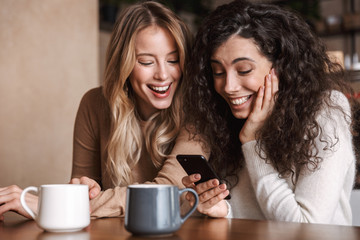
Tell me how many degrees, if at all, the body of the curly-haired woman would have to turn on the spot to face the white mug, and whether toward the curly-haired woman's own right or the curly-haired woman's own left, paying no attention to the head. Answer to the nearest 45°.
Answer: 0° — they already face it

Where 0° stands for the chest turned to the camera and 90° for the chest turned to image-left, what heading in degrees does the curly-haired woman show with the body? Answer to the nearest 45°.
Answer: approximately 45°

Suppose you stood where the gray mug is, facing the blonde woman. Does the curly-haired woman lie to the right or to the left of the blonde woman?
right

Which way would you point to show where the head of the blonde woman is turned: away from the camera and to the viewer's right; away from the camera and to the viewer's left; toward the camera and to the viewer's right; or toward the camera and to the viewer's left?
toward the camera and to the viewer's right

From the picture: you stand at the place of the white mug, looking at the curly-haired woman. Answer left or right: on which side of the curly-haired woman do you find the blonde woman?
left
